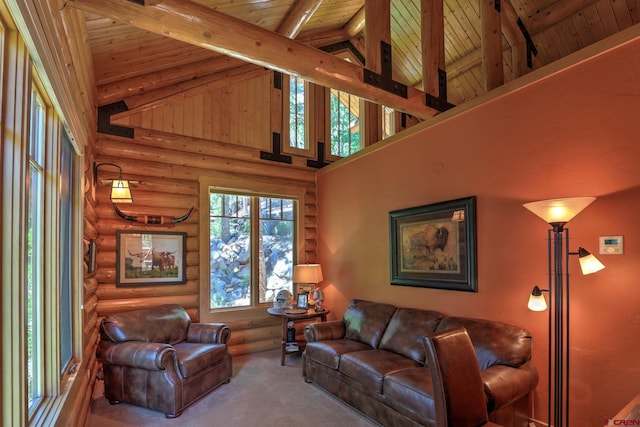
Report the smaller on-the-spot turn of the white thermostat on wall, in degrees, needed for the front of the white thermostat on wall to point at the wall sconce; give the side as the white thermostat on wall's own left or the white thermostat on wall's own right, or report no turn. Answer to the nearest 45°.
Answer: approximately 90° to the white thermostat on wall's own right

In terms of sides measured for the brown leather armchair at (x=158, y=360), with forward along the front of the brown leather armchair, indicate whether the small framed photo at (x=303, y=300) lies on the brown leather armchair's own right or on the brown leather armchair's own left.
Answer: on the brown leather armchair's own left

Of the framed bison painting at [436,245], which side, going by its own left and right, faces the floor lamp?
left

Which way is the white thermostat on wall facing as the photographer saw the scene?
facing the viewer

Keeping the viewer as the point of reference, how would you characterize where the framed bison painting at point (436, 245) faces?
facing the viewer and to the left of the viewer

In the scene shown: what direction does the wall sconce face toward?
to the viewer's right

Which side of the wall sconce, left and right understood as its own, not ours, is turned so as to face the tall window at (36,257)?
right

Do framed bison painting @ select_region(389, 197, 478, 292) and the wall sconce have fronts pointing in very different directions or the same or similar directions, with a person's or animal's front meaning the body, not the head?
very different directions

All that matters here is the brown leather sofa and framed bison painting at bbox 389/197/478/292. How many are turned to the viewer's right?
0

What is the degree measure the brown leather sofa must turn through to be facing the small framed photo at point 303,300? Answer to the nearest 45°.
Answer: approximately 90° to its right

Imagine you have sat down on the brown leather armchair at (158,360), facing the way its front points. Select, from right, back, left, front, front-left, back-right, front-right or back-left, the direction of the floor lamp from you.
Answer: front
